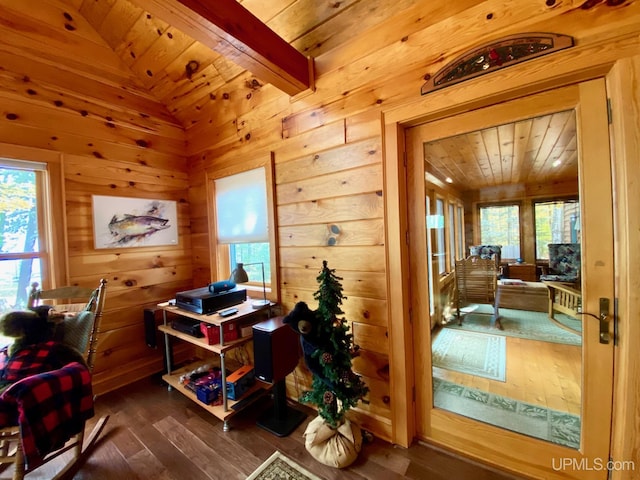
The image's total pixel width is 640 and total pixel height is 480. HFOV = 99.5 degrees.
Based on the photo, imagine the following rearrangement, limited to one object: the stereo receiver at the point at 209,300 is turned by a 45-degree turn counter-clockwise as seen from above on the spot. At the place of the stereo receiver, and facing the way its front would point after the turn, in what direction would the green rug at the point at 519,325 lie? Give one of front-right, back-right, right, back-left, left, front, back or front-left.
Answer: front-left

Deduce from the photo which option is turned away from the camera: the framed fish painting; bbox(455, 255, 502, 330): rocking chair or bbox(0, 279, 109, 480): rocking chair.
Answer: bbox(455, 255, 502, 330): rocking chair

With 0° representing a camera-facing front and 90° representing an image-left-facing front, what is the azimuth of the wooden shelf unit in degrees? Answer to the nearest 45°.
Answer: approximately 45°

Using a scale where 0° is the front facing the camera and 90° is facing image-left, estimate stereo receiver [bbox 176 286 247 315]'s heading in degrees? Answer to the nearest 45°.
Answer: approximately 45°

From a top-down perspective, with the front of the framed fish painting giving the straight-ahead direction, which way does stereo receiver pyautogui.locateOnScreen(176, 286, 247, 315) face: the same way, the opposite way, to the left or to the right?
to the right

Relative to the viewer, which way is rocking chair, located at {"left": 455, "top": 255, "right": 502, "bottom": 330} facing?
away from the camera

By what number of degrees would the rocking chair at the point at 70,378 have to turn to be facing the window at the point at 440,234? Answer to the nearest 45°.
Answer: approximately 90° to its left

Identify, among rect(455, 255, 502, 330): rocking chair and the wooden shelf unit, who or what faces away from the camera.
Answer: the rocking chair

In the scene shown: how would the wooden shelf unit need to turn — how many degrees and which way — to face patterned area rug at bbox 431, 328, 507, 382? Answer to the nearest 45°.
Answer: approximately 90° to its left

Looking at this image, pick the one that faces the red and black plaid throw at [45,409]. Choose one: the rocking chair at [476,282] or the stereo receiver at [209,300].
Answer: the stereo receiver

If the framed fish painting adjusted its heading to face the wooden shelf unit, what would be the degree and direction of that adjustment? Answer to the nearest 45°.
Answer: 0° — it already faces it

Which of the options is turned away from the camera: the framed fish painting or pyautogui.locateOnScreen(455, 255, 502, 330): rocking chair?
the rocking chair

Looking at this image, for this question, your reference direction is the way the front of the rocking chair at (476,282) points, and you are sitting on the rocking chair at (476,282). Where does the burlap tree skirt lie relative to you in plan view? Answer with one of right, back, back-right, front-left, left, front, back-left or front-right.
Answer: back-left
